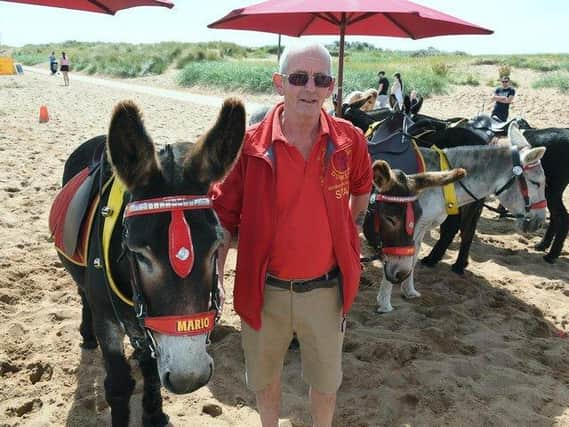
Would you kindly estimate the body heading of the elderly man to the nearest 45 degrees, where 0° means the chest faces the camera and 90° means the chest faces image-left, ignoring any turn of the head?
approximately 0°

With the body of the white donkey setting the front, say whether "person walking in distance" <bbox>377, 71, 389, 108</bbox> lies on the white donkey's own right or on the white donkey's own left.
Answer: on the white donkey's own left

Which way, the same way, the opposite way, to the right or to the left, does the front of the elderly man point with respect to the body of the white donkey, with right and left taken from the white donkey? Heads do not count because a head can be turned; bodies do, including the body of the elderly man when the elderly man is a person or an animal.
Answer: to the right

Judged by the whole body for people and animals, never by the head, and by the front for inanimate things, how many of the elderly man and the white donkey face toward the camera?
1

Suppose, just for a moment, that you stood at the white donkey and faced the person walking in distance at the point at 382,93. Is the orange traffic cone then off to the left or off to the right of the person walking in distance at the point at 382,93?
left

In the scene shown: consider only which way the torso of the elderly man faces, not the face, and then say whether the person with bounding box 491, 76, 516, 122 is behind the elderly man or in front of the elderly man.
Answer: behind

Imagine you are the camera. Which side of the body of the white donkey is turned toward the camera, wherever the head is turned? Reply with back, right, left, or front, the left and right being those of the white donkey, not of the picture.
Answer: right

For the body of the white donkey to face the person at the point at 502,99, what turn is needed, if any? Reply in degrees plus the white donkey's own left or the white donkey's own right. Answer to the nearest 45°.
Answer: approximately 90° to the white donkey's own left

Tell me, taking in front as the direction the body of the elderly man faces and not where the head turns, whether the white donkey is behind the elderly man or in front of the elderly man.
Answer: behind

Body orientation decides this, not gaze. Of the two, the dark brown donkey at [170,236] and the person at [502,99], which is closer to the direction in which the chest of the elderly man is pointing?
the dark brown donkey

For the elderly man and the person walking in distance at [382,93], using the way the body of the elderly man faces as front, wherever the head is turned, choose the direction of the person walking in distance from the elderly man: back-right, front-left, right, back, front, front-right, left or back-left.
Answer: back

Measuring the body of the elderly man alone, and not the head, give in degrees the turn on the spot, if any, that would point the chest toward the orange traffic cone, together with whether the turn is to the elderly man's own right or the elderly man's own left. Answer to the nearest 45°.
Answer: approximately 135° to the elderly man's own right
